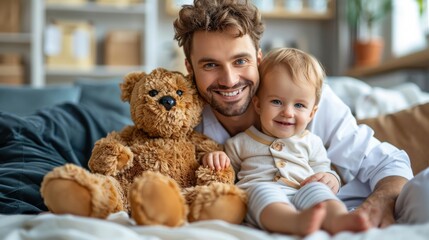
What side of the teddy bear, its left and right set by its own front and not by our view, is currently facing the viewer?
front

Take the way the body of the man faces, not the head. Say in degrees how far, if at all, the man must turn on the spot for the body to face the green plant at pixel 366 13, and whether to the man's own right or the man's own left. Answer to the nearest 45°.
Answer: approximately 180°

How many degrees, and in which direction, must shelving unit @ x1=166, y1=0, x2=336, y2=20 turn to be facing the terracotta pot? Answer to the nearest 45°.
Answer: approximately 45° to its left

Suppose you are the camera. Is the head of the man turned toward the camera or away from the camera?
toward the camera

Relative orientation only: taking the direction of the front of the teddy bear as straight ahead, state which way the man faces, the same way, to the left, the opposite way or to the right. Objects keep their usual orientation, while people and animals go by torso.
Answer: the same way

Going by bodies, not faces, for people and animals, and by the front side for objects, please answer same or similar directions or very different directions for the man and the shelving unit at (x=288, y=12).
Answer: same or similar directions

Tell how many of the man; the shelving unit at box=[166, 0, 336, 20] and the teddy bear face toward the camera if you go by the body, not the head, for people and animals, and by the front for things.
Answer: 3

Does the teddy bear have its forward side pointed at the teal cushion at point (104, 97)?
no

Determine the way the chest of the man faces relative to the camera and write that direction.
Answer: toward the camera

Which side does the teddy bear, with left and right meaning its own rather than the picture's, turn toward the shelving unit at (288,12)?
back

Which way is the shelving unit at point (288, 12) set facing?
toward the camera

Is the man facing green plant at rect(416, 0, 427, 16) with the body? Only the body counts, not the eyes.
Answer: no

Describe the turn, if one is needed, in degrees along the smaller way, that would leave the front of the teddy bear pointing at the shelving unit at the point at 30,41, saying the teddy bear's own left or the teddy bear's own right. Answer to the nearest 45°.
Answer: approximately 180°

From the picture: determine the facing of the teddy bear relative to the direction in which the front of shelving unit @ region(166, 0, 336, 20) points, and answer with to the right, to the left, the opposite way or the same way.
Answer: the same way
